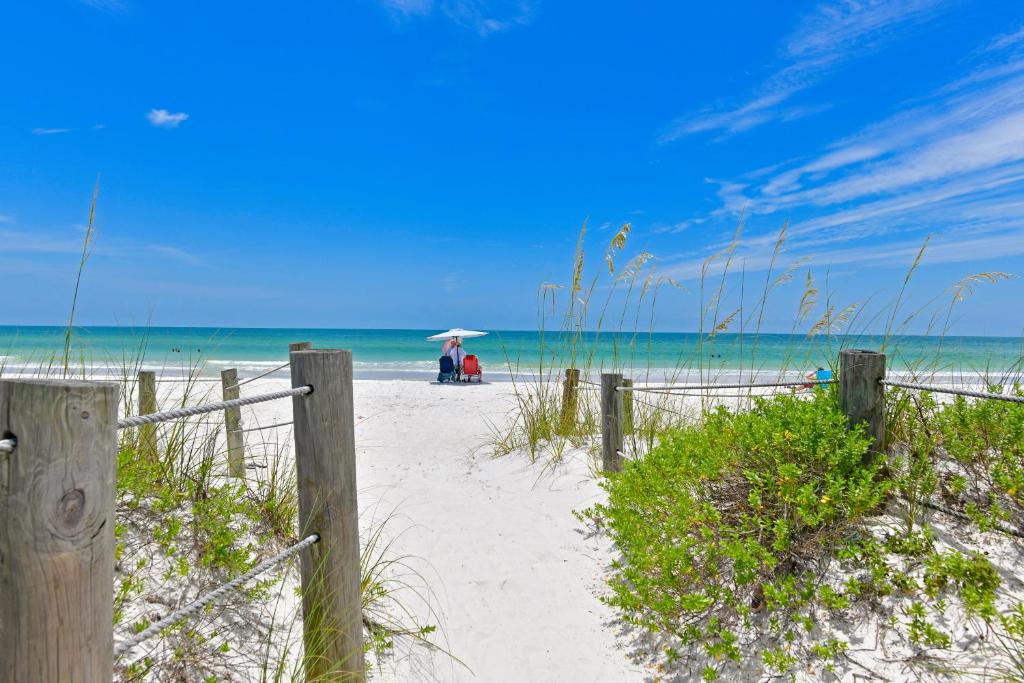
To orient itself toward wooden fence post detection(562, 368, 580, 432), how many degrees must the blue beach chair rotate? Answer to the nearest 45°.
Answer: approximately 180°

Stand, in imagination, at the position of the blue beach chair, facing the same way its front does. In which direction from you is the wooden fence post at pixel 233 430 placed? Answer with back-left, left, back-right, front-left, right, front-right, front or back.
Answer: back

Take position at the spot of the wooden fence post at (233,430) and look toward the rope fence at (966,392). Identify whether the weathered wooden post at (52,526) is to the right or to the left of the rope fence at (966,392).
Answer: right

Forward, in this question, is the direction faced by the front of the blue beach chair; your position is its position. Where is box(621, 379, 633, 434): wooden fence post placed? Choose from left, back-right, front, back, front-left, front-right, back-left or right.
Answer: back

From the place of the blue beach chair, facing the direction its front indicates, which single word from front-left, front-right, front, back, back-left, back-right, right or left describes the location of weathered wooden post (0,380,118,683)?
back

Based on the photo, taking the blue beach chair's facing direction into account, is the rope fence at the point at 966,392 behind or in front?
behind

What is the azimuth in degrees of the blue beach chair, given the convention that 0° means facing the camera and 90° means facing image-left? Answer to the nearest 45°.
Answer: approximately 180°

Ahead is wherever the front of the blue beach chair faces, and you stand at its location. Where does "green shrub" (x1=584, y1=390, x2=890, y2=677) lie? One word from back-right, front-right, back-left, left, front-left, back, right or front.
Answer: back

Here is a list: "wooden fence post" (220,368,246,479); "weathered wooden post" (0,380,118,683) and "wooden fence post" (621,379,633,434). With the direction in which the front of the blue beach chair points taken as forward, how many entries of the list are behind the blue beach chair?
3

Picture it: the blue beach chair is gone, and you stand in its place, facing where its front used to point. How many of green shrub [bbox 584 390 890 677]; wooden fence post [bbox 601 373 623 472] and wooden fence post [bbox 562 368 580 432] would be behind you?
3

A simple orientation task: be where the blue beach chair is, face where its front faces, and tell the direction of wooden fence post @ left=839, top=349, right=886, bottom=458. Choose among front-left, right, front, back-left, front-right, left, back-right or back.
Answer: back

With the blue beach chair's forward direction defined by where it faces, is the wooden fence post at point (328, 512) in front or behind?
behind
